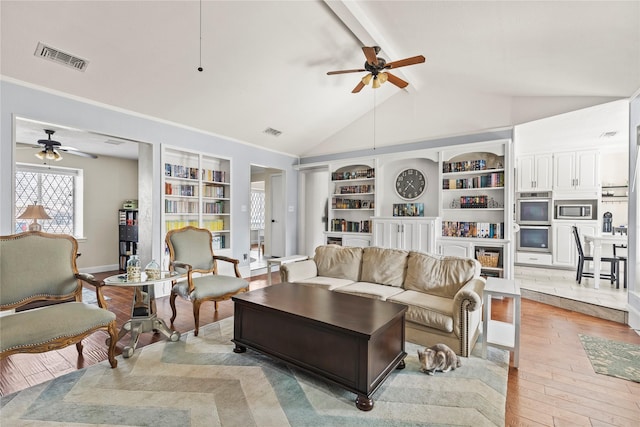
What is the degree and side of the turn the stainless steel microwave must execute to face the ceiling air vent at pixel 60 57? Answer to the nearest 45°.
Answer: approximately 45° to its right

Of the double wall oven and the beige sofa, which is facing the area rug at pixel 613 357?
the double wall oven

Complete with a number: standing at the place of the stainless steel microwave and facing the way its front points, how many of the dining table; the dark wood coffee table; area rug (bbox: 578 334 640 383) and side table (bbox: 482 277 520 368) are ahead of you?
4

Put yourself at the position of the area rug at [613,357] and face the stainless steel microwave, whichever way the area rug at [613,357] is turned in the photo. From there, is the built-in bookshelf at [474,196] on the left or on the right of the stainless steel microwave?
left

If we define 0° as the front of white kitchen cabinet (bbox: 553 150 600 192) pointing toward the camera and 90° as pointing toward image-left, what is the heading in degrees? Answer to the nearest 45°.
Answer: approximately 0°

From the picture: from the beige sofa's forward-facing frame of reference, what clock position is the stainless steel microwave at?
The stainless steel microwave is roughly at 6 o'clock from the beige sofa.

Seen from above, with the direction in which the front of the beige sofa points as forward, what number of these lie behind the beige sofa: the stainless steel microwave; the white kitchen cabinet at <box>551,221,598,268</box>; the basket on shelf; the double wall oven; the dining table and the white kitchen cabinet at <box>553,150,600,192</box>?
6

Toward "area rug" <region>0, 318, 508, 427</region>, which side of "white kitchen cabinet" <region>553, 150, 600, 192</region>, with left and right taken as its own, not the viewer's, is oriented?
front

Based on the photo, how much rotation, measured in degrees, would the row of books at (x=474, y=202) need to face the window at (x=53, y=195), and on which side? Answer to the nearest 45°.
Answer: approximately 90° to its right

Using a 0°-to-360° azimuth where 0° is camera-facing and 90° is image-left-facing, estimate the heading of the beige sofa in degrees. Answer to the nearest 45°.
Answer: approximately 45°

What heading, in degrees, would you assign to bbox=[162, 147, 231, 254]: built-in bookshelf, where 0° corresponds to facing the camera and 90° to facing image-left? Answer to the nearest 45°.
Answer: approximately 315°

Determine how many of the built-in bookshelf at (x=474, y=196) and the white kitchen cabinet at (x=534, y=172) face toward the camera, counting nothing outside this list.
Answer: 2

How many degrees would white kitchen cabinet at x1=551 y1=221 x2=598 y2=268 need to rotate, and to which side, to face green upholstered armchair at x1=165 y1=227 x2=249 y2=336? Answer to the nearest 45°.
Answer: approximately 45° to its right
